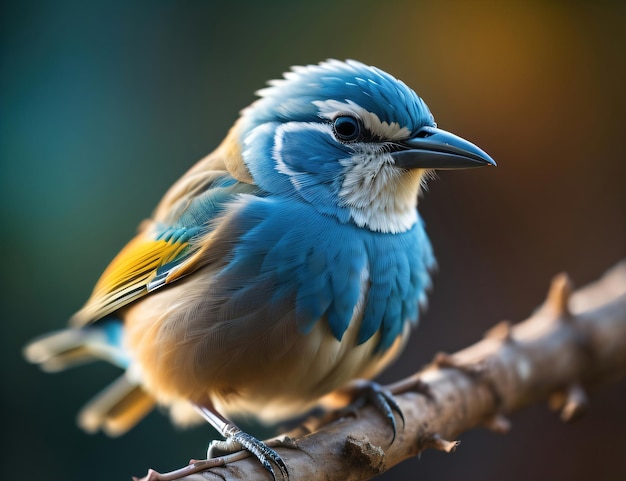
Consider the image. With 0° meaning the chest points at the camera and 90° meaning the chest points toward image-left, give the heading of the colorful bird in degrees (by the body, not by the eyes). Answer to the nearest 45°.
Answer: approximately 315°
